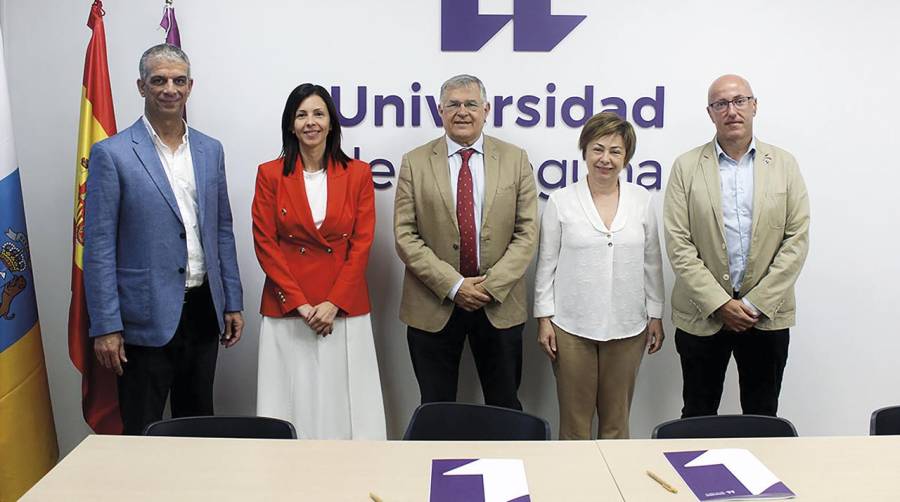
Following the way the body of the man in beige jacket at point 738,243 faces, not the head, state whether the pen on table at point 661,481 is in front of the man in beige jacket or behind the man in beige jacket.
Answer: in front

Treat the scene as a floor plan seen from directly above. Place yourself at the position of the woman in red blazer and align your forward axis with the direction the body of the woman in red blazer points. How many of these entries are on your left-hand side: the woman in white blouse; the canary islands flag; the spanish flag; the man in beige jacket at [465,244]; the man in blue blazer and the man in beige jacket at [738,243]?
3

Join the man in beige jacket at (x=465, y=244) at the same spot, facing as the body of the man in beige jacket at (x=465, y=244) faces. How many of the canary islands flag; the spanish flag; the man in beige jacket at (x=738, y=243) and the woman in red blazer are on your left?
1

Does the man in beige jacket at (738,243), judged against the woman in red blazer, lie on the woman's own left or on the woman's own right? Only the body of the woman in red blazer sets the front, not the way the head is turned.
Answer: on the woman's own left

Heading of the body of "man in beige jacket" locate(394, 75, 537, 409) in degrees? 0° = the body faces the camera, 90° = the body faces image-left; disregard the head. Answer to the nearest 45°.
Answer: approximately 0°

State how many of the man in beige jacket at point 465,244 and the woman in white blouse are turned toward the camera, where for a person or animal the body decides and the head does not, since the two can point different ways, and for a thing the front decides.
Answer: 2

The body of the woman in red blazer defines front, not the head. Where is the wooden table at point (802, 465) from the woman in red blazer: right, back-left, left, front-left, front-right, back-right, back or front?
front-left

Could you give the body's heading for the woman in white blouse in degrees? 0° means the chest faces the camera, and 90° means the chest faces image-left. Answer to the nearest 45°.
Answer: approximately 0°

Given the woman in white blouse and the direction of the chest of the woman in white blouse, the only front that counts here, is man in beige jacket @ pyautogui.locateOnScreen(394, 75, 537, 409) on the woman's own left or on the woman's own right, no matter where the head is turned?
on the woman's own right

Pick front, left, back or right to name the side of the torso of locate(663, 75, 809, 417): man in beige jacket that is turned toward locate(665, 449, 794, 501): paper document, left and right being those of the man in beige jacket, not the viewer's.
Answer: front

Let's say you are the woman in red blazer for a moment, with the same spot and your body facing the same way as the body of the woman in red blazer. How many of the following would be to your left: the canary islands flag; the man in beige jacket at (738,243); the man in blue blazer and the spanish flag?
1

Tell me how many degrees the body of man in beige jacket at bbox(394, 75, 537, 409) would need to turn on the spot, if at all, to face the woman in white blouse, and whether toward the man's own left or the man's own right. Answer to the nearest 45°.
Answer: approximately 90° to the man's own left

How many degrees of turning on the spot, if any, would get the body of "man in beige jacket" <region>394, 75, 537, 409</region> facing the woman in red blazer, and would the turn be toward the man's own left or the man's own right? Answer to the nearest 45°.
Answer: approximately 90° to the man's own right
